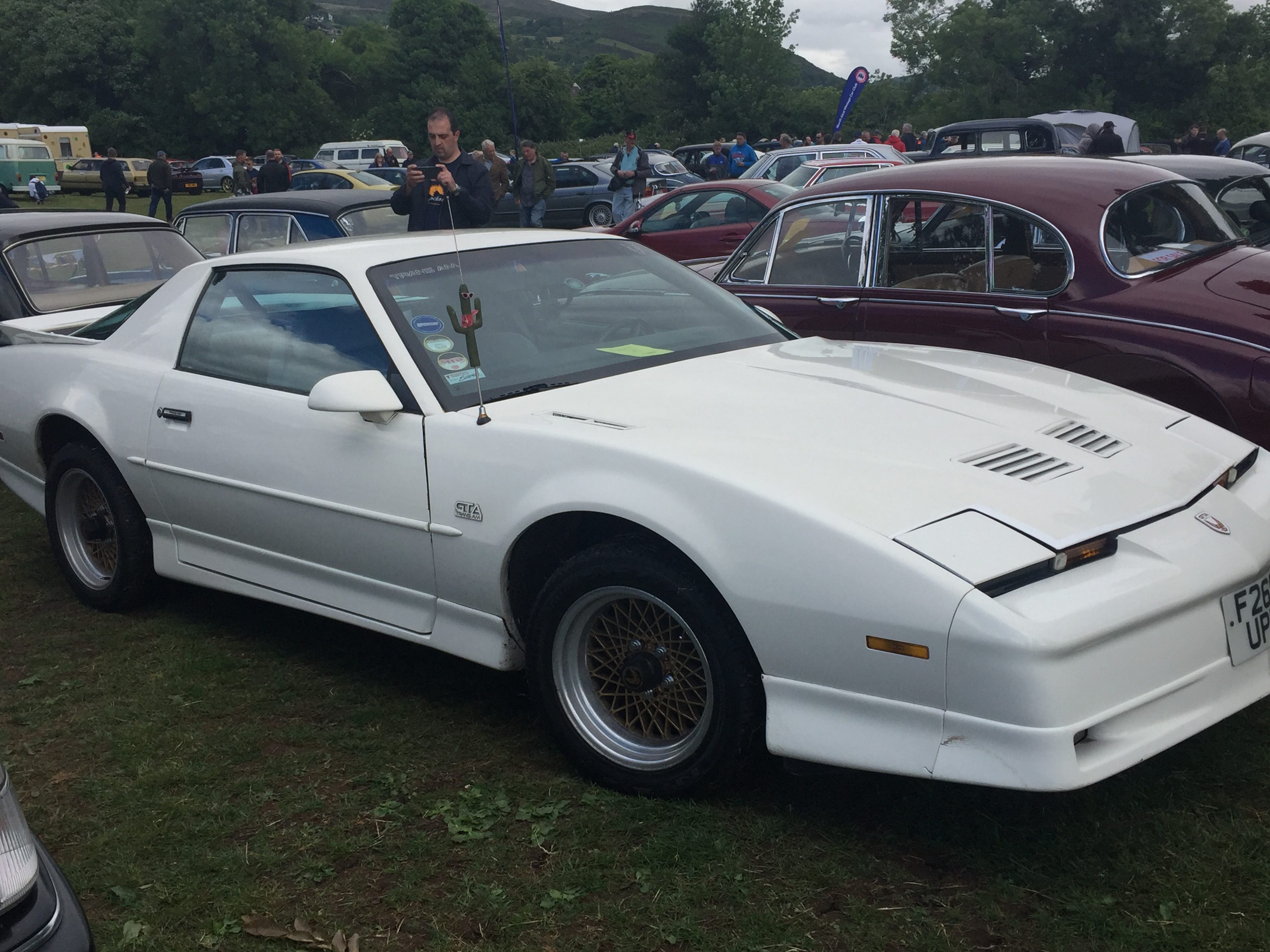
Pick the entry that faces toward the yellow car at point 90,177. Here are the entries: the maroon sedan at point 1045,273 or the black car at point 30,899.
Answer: the maroon sedan

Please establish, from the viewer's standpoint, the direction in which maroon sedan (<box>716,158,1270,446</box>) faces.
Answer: facing away from the viewer and to the left of the viewer

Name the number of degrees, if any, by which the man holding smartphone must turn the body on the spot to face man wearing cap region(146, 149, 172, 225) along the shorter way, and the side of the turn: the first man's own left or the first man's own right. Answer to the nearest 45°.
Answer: approximately 135° to the first man's own right

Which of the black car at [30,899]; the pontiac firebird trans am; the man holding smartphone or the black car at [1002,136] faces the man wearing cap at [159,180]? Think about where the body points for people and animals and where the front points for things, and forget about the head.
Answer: the black car at [1002,136]

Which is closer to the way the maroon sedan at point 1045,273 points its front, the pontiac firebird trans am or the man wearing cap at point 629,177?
the man wearing cap

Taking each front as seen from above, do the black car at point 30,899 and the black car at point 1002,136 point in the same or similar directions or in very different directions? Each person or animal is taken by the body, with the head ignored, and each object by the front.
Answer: very different directions

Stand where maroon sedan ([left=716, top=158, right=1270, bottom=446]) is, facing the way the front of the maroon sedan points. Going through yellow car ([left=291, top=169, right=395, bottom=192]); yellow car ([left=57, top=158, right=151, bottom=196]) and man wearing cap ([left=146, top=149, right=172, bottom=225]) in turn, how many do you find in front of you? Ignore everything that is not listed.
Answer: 3

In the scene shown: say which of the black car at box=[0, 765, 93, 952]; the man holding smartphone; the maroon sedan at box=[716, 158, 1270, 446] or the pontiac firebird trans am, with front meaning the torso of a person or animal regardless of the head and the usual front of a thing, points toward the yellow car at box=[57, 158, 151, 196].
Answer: the maroon sedan

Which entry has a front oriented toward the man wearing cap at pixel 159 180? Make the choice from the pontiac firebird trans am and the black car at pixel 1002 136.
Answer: the black car

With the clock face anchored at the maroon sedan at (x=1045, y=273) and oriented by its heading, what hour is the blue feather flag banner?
The blue feather flag banner is roughly at 1 o'clock from the maroon sedan.

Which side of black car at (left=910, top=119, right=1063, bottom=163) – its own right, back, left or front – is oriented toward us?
left

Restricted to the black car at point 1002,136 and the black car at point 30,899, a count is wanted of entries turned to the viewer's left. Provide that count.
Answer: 1

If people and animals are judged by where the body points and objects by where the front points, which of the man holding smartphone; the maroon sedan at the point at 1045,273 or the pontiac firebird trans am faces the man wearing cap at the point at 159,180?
the maroon sedan

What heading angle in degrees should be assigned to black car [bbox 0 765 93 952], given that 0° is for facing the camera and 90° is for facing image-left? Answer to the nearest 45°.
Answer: approximately 315°

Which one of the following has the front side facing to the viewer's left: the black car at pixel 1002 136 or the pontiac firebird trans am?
the black car
